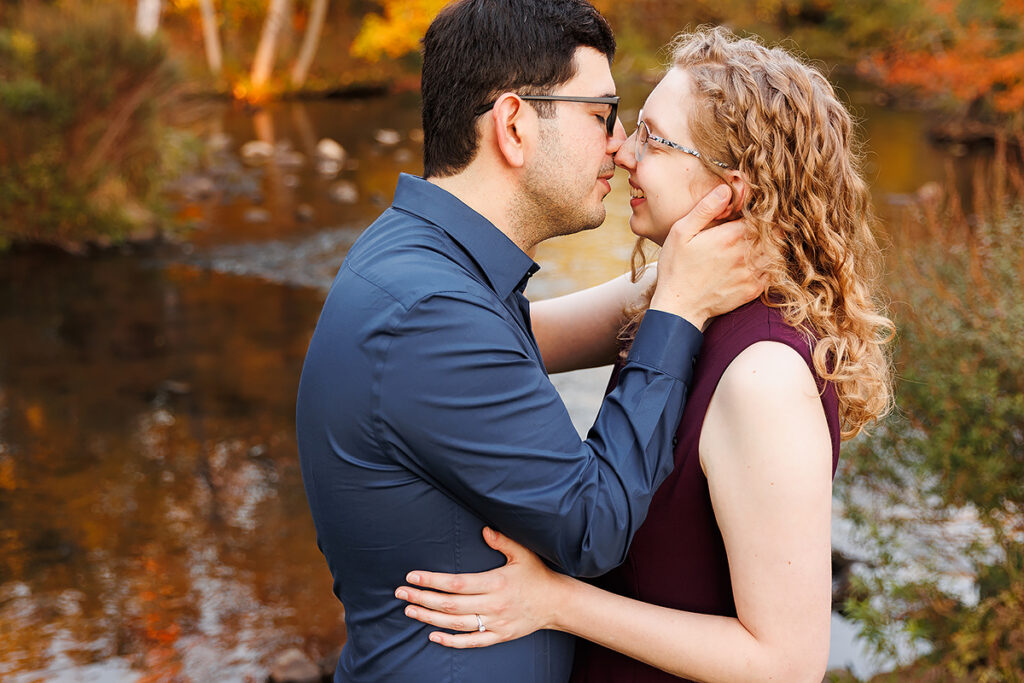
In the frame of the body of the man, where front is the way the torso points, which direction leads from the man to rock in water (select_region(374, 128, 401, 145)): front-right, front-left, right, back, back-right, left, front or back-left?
left

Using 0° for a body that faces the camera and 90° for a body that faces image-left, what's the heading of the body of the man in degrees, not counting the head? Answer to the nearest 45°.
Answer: approximately 270°

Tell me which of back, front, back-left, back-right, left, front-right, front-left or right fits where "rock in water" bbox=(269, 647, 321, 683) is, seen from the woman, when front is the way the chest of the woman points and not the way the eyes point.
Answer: front-right

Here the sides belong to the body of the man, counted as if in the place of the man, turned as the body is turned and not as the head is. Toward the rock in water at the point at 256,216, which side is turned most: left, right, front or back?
left

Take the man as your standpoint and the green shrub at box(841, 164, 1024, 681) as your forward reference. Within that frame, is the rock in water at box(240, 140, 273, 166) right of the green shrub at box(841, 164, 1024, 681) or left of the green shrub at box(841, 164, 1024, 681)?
left

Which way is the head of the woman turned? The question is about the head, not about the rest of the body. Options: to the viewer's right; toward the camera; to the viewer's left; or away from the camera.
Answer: to the viewer's left

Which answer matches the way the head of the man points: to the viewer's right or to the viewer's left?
to the viewer's right

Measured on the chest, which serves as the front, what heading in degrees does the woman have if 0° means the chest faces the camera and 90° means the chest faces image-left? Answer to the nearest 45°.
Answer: approximately 90°

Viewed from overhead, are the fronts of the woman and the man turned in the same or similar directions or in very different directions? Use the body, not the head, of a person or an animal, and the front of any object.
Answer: very different directions
